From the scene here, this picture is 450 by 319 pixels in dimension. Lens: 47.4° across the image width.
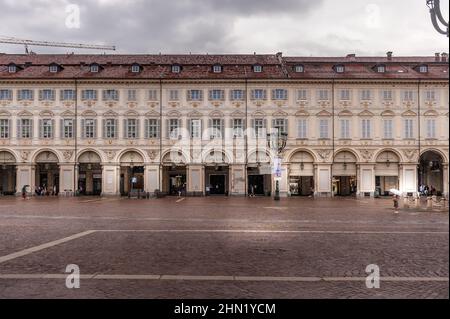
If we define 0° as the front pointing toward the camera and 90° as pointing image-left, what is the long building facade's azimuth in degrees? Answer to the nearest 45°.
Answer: approximately 0°
